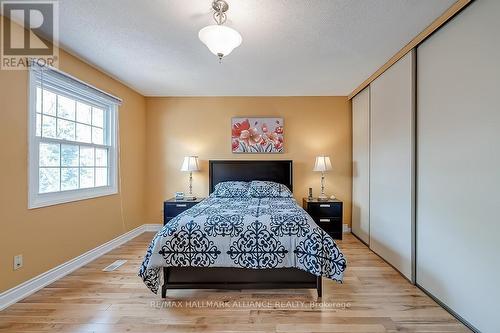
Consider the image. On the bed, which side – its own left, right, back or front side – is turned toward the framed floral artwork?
back

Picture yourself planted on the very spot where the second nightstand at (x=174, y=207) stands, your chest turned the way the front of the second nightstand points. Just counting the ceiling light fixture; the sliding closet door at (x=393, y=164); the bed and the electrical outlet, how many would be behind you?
0

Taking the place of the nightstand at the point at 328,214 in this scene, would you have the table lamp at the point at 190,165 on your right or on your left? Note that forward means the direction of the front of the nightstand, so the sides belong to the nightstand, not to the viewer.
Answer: on your right

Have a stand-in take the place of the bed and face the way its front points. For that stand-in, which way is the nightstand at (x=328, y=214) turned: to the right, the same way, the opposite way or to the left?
the same way

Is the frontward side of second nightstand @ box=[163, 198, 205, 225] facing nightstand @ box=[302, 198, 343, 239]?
no

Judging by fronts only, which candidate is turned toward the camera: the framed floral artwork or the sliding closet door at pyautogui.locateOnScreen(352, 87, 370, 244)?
the framed floral artwork

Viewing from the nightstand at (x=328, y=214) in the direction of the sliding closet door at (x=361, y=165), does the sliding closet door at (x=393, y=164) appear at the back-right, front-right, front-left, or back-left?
front-right

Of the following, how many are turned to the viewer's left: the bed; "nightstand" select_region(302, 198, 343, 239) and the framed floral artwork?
0

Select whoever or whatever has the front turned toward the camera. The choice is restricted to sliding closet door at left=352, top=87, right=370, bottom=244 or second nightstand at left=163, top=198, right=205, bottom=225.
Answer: the second nightstand

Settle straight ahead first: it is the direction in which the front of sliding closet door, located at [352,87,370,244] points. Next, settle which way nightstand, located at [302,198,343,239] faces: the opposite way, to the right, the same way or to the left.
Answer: to the left

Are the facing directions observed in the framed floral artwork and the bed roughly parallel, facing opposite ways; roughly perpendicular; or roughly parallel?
roughly parallel

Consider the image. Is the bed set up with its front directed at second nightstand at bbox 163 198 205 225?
no

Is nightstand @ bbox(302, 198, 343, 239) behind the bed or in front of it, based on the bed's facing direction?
behind

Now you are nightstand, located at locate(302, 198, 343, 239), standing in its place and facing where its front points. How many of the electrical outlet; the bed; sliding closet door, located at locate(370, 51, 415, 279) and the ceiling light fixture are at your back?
0

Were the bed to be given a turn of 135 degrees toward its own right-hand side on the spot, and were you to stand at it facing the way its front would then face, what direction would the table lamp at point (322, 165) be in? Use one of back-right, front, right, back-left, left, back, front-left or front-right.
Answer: right

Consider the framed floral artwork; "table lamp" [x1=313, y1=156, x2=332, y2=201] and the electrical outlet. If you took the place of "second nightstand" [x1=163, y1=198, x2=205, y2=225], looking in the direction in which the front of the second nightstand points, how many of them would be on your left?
2

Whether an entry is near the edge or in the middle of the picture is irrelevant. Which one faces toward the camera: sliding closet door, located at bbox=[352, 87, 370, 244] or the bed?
the bed

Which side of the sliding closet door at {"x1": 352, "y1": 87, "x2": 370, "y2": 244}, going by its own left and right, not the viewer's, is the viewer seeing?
left

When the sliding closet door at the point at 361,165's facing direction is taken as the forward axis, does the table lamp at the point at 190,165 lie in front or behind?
in front

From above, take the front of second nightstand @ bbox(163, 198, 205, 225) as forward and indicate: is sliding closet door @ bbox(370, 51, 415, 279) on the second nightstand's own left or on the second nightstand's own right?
on the second nightstand's own left

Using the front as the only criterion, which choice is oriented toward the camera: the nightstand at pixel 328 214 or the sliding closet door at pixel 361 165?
the nightstand

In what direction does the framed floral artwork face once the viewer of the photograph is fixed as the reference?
facing the viewer
